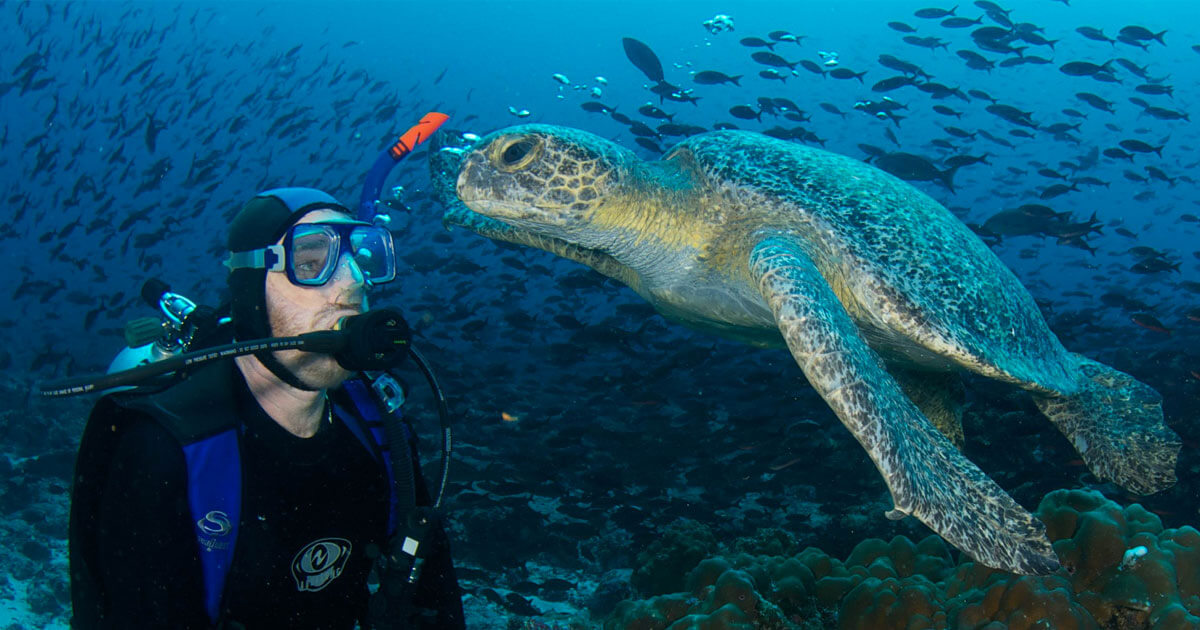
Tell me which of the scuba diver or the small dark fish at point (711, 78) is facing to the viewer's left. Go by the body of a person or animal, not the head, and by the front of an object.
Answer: the small dark fish

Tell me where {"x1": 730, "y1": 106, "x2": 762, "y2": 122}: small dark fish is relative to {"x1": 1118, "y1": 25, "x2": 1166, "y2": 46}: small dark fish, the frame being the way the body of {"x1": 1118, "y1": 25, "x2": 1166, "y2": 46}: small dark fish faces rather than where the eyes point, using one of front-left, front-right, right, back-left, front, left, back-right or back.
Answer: front-left

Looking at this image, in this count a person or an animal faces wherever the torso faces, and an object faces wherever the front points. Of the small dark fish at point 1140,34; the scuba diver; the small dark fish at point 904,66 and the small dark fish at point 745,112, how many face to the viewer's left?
3

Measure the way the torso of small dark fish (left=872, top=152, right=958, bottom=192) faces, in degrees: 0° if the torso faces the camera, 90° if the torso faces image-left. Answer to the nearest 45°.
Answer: approximately 90°

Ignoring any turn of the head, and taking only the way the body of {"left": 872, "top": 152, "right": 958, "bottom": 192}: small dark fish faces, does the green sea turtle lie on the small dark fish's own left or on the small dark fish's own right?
on the small dark fish's own left
